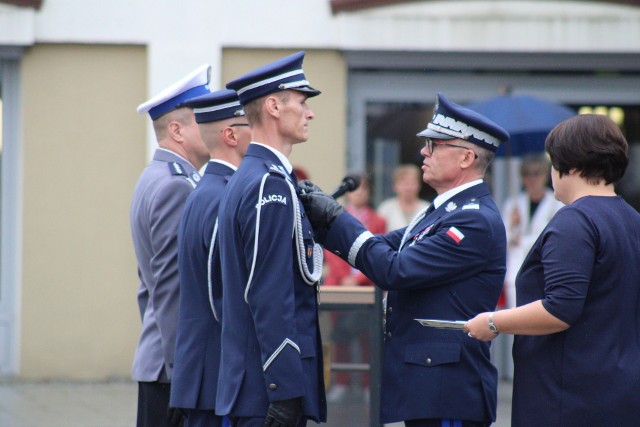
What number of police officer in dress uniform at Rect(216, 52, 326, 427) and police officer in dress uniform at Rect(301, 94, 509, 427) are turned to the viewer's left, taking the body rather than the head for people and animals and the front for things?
1

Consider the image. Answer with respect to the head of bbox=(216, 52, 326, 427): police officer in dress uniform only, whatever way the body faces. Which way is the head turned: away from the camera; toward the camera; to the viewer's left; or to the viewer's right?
to the viewer's right

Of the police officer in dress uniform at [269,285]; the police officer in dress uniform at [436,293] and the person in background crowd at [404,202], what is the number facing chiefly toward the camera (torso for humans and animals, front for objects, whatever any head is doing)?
1

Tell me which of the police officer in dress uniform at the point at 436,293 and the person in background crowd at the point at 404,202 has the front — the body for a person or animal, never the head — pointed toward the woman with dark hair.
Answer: the person in background crowd

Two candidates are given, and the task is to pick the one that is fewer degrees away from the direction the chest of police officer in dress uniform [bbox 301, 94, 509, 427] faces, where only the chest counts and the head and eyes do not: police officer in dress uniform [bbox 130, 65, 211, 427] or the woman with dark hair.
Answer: the police officer in dress uniform

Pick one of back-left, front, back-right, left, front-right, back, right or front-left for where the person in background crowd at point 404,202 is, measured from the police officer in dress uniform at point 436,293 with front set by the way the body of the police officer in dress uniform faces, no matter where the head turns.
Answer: right

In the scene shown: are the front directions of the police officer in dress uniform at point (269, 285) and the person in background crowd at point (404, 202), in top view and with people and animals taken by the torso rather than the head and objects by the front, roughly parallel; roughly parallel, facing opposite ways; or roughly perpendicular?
roughly perpendicular

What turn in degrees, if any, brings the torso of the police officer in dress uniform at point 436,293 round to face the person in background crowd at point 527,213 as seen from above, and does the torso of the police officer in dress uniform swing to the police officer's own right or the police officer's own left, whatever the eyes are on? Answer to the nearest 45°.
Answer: approximately 90° to the police officer's own right

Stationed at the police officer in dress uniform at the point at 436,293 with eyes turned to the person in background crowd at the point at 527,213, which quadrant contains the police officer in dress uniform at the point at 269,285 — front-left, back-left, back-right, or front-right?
back-left

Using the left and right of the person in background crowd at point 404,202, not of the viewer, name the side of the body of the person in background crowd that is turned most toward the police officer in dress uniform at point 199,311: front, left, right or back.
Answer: front

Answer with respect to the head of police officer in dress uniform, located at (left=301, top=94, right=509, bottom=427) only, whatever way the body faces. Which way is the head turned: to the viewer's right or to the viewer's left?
to the viewer's left

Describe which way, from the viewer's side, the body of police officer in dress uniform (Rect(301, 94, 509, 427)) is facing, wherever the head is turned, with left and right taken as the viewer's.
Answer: facing to the left of the viewer

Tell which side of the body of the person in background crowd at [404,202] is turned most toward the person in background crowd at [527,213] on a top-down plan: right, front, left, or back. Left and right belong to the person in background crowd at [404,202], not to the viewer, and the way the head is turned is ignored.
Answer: left

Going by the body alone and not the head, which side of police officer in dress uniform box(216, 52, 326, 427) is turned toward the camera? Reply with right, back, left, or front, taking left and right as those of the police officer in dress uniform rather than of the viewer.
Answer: right

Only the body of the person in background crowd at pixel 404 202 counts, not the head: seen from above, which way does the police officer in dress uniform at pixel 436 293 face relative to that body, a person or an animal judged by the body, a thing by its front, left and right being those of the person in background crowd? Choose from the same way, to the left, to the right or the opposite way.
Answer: to the right
